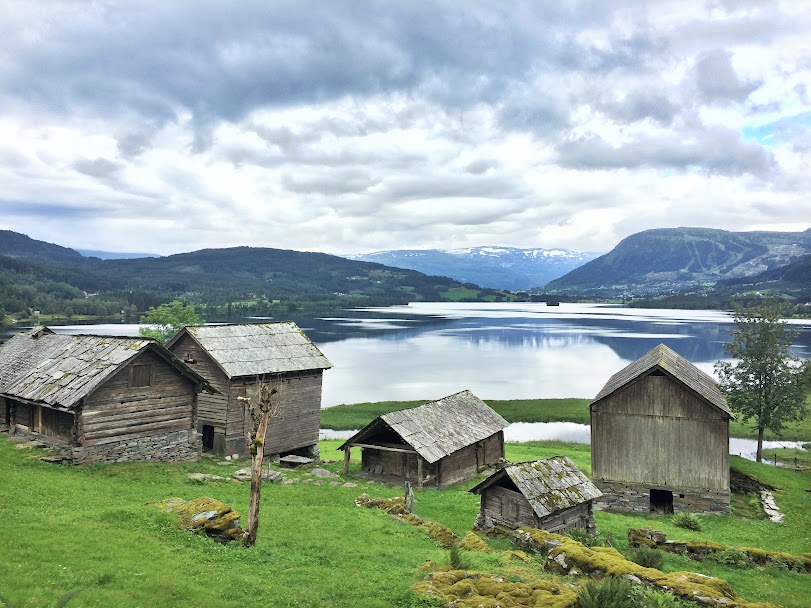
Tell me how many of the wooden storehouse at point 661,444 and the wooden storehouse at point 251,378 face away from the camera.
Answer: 0

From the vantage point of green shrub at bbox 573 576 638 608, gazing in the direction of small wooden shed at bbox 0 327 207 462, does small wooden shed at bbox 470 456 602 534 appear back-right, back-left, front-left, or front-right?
front-right

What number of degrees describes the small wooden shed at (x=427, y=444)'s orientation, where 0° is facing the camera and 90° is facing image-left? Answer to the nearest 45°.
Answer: approximately 45°

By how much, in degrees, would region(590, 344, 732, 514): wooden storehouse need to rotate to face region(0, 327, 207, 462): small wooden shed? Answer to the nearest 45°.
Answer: approximately 45° to its right

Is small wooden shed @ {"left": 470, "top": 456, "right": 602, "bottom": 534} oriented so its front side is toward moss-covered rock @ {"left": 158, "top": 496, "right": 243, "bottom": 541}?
yes

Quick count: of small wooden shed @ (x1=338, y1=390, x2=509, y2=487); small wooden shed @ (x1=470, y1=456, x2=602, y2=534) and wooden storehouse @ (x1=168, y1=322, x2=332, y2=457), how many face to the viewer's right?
0

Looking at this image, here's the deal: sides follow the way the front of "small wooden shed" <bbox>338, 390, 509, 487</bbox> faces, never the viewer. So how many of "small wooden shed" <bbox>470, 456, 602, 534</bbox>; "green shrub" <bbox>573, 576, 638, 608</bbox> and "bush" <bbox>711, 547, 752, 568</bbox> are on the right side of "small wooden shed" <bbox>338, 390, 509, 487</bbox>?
0

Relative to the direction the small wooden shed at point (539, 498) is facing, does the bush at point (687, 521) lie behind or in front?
behind

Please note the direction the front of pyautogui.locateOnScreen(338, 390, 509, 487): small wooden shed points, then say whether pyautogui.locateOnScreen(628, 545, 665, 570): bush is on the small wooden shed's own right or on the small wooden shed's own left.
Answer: on the small wooden shed's own left

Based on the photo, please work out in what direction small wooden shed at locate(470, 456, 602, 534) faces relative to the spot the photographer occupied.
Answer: facing the viewer and to the left of the viewer

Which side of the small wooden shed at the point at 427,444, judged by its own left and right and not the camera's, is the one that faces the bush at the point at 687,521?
left

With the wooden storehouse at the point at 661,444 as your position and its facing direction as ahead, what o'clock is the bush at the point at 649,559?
The bush is roughly at 12 o'clock from the wooden storehouse.

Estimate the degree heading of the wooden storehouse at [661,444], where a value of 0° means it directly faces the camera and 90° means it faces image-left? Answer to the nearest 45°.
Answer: approximately 0°

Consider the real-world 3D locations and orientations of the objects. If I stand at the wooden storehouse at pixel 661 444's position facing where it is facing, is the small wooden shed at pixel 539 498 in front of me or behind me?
in front

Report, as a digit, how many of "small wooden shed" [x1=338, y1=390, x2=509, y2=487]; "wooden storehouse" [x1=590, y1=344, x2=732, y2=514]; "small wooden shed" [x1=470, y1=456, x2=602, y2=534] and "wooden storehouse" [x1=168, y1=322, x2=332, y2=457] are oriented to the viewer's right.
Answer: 0

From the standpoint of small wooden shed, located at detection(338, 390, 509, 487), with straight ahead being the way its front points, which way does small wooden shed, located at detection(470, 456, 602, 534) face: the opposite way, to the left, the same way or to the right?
the same way
